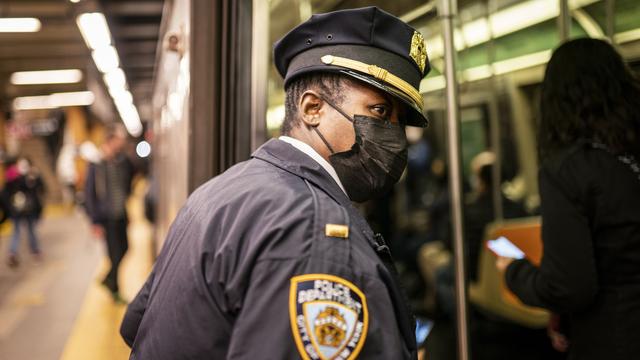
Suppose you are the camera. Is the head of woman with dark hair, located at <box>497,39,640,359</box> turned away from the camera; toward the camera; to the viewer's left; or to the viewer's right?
away from the camera

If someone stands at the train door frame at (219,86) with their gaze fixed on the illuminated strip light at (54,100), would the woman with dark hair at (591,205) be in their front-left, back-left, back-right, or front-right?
back-right

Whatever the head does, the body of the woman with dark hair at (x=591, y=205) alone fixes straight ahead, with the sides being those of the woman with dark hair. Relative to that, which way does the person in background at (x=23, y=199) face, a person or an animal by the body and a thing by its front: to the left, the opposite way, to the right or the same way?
the opposite way

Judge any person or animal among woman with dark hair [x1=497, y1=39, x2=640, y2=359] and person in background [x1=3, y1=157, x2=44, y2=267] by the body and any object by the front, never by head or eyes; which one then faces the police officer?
the person in background

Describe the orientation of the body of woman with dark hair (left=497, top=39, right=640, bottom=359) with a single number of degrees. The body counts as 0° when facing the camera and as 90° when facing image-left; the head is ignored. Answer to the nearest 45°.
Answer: approximately 135°

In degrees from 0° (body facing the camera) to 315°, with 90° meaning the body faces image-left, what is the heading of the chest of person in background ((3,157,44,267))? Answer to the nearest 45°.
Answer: approximately 0°

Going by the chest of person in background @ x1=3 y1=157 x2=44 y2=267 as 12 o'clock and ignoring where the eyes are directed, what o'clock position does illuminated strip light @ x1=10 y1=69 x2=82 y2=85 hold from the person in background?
The illuminated strip light is roughly at 6 o'clock from the person in background.

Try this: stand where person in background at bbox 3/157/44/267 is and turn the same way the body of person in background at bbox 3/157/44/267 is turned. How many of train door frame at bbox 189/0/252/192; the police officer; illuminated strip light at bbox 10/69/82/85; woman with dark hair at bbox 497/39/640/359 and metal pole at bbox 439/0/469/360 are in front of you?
4

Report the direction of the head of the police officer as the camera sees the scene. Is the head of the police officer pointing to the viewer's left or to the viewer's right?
to the viewer's right

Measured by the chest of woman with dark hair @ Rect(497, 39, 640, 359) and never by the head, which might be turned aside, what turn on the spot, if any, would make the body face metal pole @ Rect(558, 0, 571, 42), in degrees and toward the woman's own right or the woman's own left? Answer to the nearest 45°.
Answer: approximately 45° to the woman's own right

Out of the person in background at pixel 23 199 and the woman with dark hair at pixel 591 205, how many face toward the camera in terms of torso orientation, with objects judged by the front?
1

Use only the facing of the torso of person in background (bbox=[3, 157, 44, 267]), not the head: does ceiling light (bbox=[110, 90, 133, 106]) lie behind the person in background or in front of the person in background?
behind
